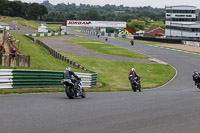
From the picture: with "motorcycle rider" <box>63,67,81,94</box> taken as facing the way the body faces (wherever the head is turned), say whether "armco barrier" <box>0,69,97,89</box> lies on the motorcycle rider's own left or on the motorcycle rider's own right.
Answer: on the motorcycle rider's own left
